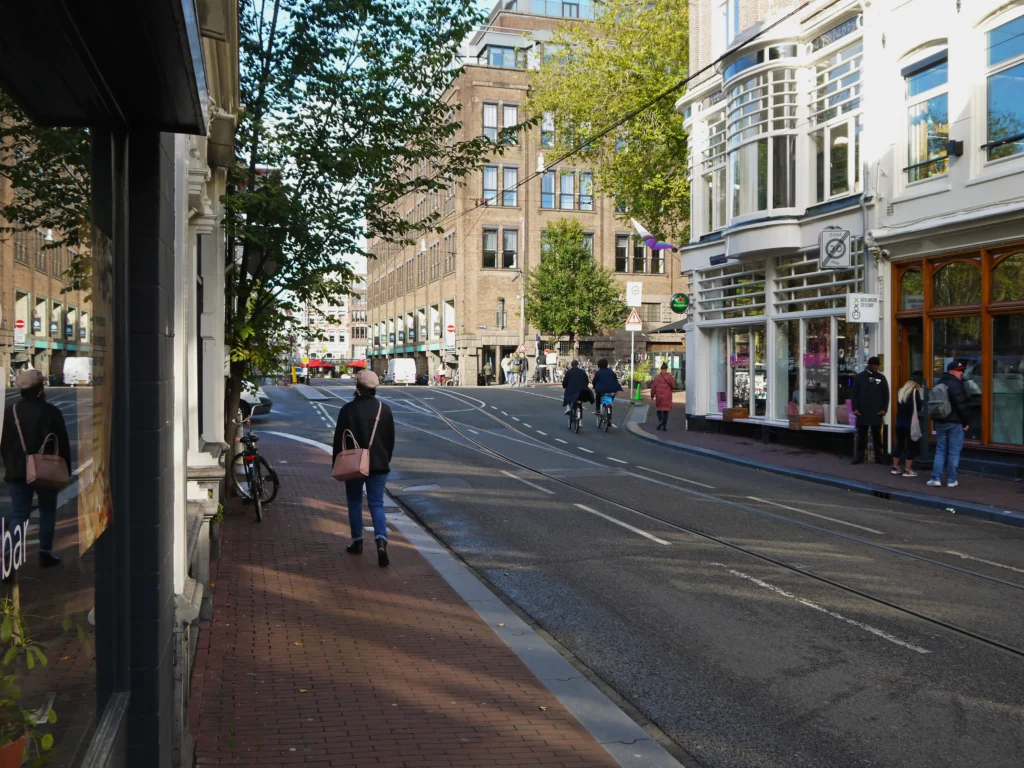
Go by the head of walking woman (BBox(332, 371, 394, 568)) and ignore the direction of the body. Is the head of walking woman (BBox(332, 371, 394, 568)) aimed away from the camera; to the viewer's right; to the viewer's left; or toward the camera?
away from the camera

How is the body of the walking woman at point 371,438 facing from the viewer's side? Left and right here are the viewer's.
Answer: facing away from the viewer

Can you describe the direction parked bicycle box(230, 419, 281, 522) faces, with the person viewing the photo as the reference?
facing away from the viewer

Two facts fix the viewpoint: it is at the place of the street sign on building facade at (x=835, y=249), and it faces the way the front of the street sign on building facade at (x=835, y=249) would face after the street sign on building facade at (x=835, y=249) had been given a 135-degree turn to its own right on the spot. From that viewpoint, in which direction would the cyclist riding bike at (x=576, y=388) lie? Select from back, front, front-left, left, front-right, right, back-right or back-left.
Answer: front

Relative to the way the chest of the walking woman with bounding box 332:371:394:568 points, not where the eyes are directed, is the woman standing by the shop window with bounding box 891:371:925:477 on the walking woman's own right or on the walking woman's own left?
on the walking woman's own right

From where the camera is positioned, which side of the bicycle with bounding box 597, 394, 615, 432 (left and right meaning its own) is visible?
back

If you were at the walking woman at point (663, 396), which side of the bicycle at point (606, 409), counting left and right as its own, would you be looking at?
right

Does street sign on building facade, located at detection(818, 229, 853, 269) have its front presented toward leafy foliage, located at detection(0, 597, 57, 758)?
yes
